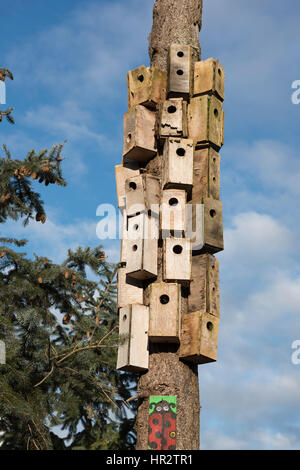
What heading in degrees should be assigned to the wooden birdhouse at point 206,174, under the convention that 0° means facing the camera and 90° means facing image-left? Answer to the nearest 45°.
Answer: approximately 315°

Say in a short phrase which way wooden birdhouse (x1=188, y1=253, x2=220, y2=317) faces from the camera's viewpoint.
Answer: facing the viewer and to the right of the viewer

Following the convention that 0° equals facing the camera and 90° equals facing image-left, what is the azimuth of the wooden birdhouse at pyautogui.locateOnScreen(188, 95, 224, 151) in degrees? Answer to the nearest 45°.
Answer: approximately 315°

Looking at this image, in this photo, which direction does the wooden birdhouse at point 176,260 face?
toward the camera

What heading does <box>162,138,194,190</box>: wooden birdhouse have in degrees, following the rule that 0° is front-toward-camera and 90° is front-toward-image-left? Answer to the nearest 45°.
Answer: approximately 0°

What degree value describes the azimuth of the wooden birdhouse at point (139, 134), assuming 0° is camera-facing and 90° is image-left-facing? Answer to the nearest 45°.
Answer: approximately 45°

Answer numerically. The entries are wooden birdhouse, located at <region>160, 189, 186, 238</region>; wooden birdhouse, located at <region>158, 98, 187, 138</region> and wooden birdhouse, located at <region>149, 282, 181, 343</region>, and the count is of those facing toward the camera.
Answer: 3

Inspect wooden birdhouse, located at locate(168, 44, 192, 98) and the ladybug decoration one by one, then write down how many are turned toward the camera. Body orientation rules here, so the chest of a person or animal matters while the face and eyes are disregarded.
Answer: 2

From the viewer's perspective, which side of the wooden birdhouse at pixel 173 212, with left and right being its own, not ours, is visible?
front

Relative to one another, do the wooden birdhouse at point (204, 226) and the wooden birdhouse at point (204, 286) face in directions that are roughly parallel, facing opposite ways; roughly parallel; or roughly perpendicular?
roughly parallel

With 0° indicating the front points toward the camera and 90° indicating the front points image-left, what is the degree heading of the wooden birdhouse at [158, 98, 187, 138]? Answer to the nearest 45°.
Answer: approximately 0°

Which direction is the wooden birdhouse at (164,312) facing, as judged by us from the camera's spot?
facing the viewer

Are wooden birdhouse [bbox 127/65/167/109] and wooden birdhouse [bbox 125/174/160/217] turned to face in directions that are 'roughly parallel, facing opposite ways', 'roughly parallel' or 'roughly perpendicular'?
roughly parallel
